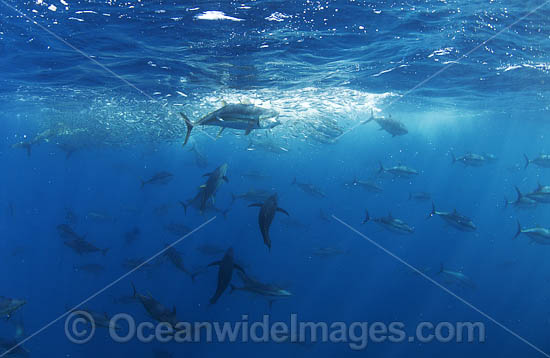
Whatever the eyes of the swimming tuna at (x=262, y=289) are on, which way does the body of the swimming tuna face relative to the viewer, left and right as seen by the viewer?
facing to the right of the viewer

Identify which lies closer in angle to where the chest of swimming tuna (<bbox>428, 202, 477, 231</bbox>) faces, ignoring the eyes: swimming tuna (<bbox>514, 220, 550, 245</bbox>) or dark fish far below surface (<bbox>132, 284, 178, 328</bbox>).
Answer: the swimming tuna

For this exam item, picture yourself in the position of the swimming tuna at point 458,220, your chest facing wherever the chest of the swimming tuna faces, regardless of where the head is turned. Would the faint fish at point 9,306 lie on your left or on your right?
on your right

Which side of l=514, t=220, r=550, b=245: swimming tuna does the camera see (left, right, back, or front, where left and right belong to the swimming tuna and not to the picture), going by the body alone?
right

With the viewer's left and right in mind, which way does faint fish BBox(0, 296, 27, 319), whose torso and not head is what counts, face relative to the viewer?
facing to the right of the viewer

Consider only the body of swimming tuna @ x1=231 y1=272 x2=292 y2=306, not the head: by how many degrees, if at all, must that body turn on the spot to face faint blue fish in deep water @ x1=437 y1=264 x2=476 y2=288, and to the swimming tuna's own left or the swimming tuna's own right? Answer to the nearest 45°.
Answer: approximately 45° to the swimming tuna's own left

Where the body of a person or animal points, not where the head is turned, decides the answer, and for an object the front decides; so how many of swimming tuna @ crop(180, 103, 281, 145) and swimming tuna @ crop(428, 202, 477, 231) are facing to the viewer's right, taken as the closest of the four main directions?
2

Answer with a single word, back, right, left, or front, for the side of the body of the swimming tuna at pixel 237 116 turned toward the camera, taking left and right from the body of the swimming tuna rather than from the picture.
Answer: right

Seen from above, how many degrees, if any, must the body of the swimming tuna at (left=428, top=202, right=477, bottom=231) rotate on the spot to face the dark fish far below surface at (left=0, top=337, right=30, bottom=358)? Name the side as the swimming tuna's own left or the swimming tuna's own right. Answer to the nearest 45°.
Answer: approximately 135° to the swimming tuna's own right
